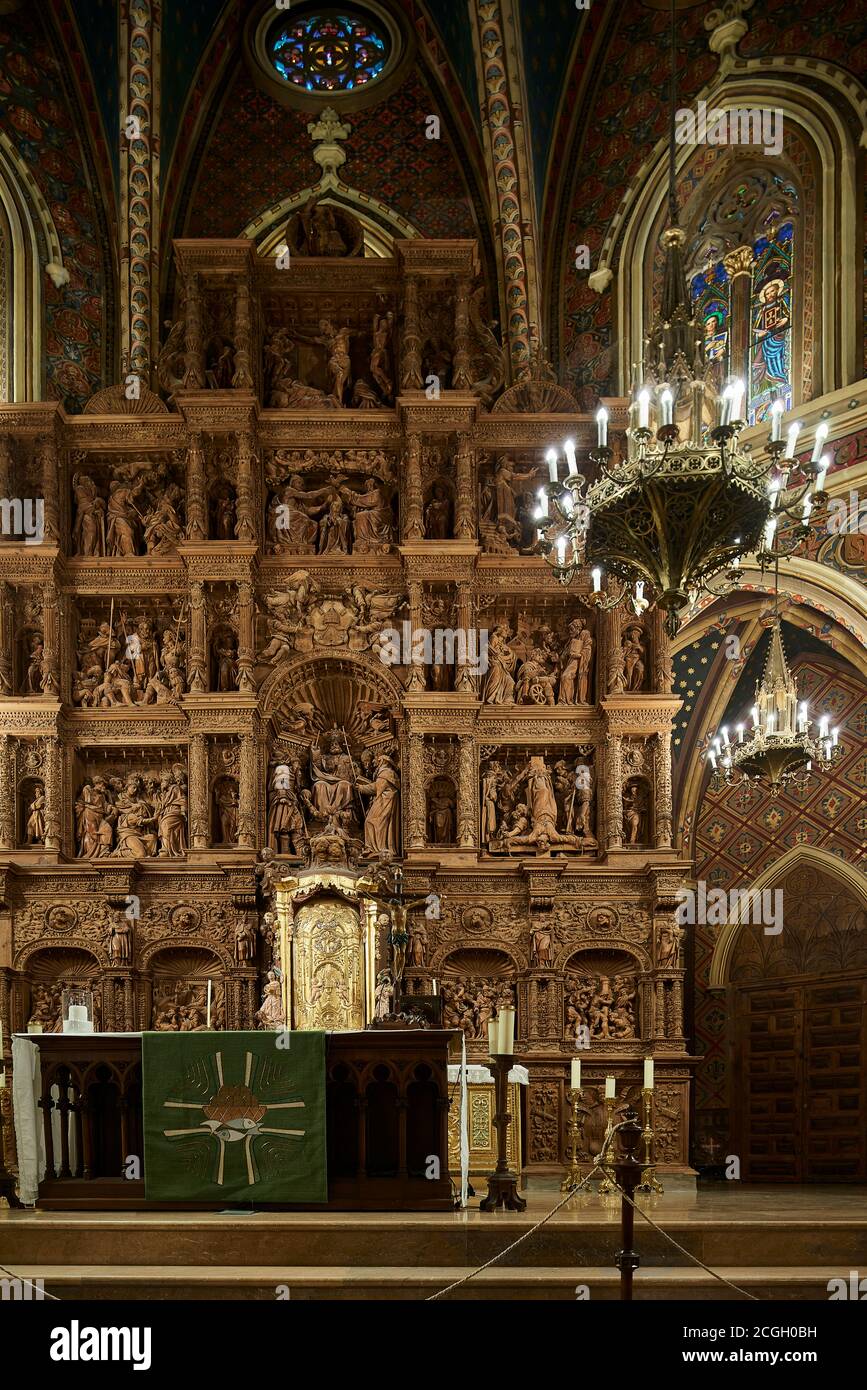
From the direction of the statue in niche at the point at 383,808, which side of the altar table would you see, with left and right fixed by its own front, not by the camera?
back

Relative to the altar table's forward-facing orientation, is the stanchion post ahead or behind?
ahead

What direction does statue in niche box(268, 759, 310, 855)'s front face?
toward the camera

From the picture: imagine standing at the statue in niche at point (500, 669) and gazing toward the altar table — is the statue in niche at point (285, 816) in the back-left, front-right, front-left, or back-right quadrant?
front-right

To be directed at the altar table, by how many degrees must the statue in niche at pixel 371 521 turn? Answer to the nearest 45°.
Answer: approximately 45° to its left

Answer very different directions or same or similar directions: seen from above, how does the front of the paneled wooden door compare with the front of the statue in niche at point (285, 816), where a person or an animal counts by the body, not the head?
same or similar directions

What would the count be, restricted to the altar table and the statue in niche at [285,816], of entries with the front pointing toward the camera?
2

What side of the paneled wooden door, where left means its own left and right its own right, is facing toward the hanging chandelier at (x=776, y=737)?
front

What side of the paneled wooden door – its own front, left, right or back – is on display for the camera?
front

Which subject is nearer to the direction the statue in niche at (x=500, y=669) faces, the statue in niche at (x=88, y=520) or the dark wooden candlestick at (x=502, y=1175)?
the dark wooden candlestick

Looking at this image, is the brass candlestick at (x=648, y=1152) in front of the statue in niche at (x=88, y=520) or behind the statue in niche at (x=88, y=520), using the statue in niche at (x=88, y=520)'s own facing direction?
in front

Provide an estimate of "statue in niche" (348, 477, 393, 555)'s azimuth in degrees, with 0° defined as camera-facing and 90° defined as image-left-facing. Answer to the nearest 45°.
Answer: approximately 45°

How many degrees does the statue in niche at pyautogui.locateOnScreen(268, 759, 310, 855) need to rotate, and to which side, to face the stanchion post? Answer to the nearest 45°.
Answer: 0° — it already faces it

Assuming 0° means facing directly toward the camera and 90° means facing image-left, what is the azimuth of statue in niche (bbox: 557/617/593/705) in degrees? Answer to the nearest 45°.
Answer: approximately 45°
